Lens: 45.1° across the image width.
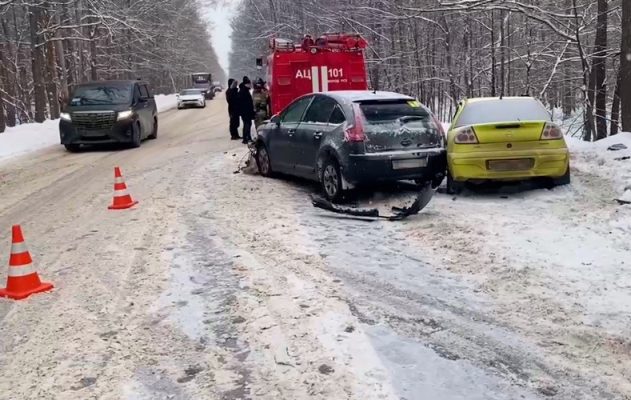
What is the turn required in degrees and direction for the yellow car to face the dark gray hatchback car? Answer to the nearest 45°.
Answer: approximately 90° to its left

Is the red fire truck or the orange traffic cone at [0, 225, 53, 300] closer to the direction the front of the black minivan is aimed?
the orange traffic cone

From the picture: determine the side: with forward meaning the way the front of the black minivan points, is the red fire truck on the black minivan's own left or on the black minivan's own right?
on the black minivan's own left

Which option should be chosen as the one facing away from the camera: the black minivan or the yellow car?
the yellow car

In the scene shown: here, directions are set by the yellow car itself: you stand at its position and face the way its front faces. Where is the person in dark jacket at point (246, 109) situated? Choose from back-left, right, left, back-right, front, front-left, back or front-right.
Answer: front-left

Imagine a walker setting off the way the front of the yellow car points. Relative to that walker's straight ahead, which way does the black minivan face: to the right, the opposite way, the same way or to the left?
the opposite way

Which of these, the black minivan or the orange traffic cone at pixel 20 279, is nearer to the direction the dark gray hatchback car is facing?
the black minivan

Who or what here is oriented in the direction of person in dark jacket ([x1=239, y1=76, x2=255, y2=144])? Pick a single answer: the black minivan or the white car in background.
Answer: the white car in background

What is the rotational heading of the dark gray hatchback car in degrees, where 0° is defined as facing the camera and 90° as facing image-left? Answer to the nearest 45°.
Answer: approximately 135°

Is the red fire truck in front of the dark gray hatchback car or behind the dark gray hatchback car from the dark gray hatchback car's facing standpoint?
in front

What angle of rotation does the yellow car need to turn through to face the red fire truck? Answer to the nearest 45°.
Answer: approximately 45° to its left

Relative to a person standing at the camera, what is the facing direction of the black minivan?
facing the viewer and to the left of the viewer

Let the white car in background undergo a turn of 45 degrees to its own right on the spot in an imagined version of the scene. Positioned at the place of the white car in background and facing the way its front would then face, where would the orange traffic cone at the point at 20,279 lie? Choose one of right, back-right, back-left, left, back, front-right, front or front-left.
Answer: front-left

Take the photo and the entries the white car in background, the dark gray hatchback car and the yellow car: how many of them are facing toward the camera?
1

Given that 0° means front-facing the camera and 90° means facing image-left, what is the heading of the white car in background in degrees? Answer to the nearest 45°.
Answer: approximately 0°

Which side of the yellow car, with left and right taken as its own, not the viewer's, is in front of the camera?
back
